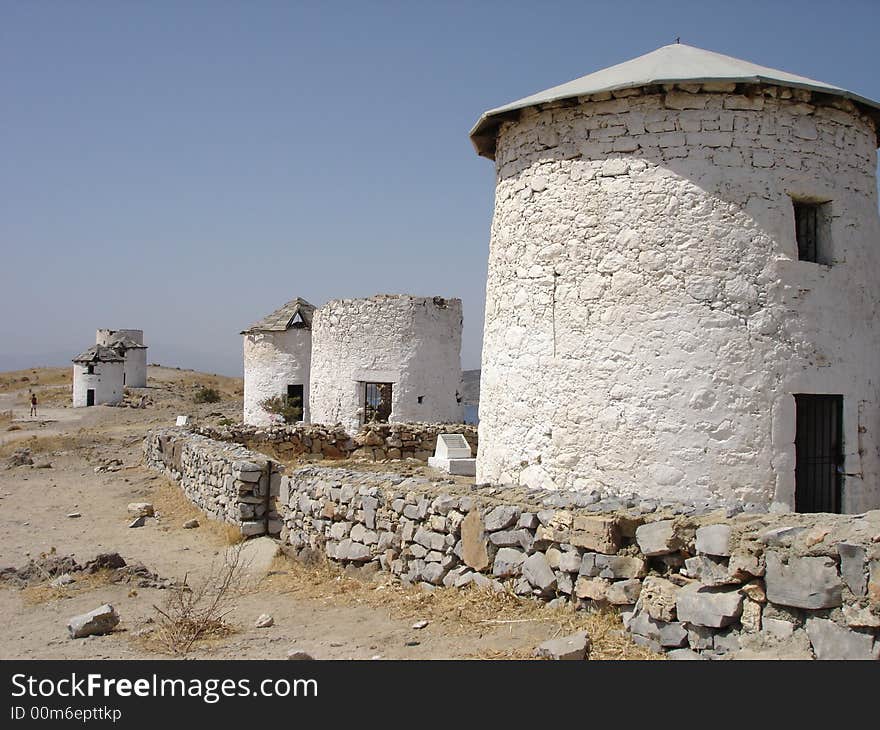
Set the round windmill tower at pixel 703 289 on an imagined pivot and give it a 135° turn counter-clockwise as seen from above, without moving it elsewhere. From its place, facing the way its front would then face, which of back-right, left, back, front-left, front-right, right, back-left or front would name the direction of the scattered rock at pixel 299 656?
back-left

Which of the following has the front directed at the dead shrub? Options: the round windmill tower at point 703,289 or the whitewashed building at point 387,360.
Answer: the whitewashed building

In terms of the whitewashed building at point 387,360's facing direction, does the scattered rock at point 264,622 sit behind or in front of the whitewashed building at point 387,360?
in front

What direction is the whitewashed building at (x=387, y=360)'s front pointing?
toward the camera

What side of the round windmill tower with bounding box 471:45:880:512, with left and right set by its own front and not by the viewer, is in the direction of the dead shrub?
right

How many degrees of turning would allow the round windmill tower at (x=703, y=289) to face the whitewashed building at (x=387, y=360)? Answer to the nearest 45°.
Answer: approximately 180°

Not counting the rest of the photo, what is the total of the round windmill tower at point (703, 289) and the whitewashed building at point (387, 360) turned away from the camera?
0

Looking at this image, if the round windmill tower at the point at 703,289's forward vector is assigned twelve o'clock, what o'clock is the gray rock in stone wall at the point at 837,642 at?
The gray rock in stone wall is roughly at 1 o'clock from the round windmill tower.

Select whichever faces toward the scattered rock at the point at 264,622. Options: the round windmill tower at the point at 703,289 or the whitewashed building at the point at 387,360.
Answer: the whitewashed building

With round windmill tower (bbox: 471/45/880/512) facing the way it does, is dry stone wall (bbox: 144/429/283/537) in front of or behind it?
behind

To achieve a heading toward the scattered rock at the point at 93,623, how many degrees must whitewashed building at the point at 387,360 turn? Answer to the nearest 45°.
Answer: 0° — it already faces it

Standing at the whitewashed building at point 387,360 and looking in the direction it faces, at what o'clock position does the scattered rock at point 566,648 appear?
The scattered rock is roughly at 12 o'clock from the whitewashed building.

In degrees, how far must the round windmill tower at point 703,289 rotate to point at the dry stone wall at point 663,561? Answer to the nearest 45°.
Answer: approximately 45° to its right

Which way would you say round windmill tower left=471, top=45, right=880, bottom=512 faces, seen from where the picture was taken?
facing the viewer and to the right of the viewer

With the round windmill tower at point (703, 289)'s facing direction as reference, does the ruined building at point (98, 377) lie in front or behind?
behind

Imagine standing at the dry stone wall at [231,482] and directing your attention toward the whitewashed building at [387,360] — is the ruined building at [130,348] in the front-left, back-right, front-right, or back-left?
front-left

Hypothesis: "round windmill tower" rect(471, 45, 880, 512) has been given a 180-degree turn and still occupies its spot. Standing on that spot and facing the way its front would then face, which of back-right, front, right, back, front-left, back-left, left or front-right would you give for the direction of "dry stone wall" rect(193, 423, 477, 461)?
front

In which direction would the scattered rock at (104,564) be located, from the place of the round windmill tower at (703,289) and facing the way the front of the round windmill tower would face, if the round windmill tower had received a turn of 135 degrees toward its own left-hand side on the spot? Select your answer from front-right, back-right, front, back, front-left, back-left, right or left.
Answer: left
